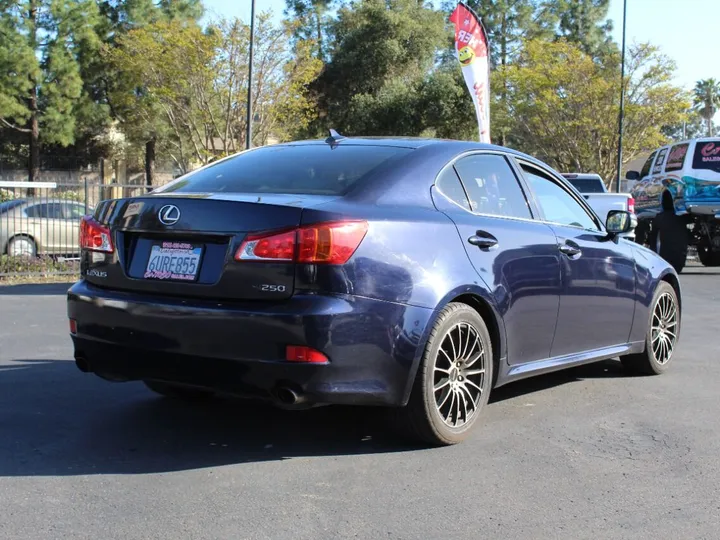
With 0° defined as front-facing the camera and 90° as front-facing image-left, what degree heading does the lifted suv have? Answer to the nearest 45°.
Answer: approximately 135°

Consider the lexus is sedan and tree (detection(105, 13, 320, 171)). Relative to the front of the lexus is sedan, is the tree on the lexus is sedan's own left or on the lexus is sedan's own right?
on the lexus is sedan's own left

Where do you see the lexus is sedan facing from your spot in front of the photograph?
facing away from the viewer and to the right of the viewer

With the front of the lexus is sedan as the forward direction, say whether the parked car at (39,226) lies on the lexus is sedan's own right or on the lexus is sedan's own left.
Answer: on the lexus is sedan's own left

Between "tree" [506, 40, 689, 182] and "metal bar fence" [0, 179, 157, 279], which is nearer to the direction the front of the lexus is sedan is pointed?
the tree

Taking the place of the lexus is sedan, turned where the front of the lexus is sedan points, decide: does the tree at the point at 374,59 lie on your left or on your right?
on your left
